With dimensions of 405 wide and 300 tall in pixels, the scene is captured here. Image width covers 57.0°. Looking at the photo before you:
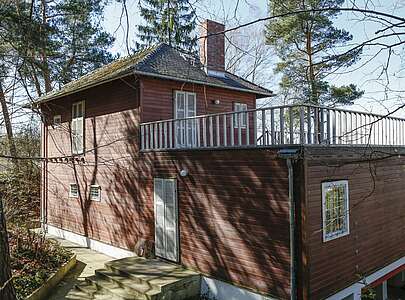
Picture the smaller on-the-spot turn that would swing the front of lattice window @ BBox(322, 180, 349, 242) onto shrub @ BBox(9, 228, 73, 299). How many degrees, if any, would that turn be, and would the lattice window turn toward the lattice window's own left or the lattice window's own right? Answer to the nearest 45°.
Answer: approximately 135° to the lattice window's own right

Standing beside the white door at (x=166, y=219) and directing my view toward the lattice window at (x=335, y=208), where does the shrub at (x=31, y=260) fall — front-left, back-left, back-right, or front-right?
back-right

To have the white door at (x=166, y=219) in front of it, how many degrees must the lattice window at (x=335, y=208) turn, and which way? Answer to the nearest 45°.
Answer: approximately 135° to its right

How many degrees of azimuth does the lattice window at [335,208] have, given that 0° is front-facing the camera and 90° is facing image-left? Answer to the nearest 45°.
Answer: approximately 315°

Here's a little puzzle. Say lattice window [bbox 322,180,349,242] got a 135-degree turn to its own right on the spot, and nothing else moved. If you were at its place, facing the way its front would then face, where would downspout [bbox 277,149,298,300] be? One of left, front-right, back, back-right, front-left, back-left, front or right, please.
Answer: front-left
